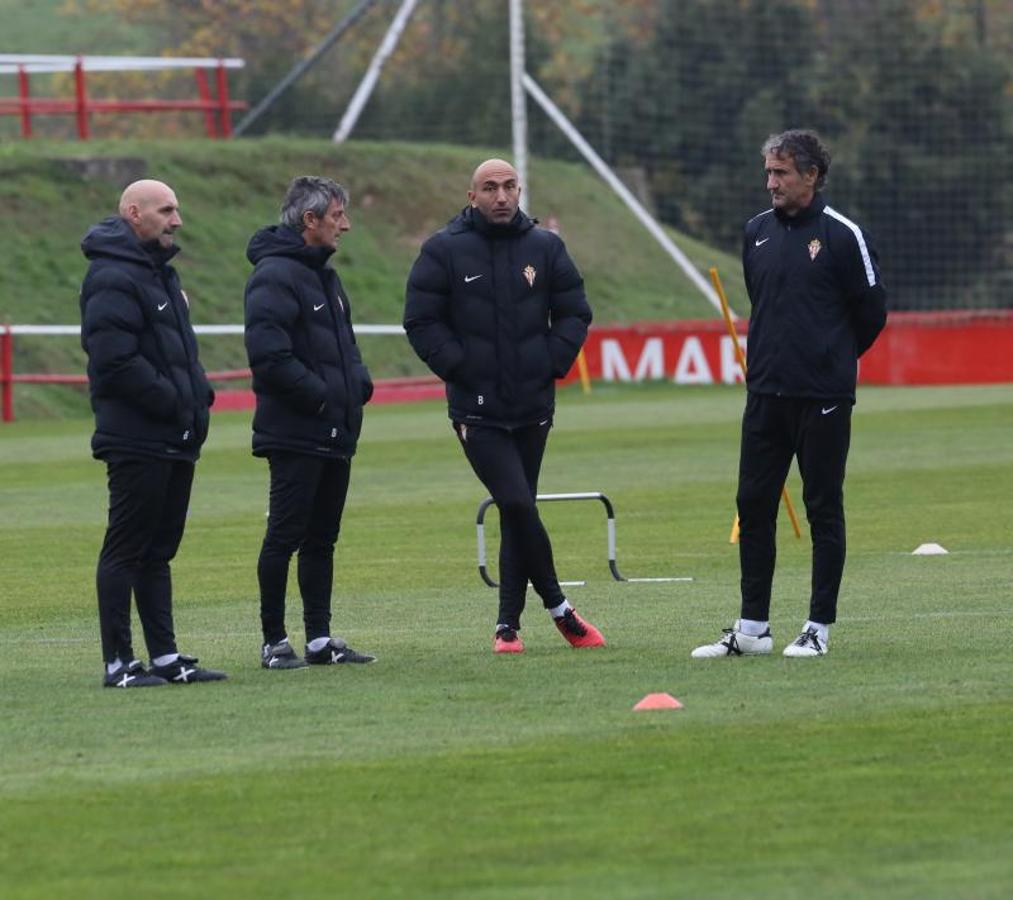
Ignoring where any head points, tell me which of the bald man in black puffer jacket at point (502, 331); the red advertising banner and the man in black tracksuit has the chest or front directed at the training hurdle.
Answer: the red advertising banner

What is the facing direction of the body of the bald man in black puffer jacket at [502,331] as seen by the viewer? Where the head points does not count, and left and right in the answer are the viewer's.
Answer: facing the viewer

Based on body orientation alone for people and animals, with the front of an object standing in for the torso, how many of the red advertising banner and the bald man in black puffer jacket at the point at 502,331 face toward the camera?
2

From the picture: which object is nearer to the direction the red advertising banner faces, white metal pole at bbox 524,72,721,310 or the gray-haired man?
the gray-haired man

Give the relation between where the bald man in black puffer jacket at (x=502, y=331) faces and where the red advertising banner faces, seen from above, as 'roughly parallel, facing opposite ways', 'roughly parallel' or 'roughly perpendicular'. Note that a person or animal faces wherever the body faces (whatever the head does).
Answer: roughly parallel

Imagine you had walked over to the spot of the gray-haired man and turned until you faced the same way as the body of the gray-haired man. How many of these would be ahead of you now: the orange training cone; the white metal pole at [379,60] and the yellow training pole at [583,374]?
1

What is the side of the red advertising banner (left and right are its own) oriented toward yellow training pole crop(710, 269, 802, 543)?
front

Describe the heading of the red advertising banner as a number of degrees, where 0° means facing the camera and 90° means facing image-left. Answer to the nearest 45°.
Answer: approximately 0°

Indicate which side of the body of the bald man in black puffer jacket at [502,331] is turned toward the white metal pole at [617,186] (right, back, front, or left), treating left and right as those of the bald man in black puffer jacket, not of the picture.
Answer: back

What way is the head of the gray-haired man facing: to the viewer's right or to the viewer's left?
to the viewer's right

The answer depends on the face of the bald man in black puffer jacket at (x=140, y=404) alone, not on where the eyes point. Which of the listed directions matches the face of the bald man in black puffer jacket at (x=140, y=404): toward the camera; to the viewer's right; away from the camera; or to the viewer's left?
to the viewer's right

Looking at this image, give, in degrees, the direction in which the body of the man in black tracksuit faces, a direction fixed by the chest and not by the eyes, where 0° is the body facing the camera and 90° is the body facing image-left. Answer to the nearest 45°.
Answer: approximately 45°
